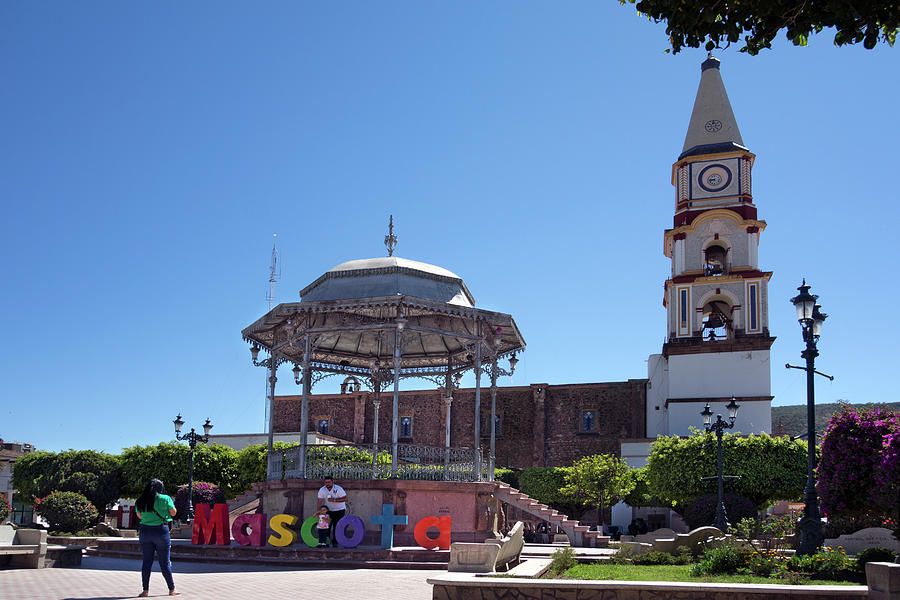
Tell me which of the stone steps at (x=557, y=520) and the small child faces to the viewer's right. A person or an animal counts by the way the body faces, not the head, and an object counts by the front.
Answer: the stone steps

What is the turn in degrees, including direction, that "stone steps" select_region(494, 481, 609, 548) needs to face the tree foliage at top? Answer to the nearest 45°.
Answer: approximately 90° to its right

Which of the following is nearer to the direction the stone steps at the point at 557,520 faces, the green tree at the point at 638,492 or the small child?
the green tree

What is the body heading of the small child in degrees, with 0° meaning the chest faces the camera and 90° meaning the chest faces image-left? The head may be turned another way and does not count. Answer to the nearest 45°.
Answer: approximately 0°

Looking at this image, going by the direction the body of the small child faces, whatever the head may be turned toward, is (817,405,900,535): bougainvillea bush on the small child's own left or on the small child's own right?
on the small child's own left

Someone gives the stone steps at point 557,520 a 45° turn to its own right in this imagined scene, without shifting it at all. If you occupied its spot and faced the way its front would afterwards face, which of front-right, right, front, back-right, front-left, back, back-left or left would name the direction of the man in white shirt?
right

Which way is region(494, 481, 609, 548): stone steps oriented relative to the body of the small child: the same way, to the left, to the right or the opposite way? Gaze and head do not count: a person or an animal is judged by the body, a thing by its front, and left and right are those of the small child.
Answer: to the left

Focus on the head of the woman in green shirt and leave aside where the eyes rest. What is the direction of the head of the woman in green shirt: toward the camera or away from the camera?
away from the camera

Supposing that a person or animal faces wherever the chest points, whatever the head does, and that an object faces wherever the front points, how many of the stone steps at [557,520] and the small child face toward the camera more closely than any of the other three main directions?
1

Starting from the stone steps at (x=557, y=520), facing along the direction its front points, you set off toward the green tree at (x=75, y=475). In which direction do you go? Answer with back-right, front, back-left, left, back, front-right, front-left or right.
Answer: back-left

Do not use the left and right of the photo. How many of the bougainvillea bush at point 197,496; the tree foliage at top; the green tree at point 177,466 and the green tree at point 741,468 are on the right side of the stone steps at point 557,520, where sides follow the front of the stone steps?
1

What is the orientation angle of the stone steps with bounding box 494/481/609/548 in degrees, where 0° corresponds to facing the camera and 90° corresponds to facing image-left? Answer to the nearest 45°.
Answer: approximately 270°

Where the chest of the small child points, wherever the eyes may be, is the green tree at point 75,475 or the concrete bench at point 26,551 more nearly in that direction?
the concrete bench
